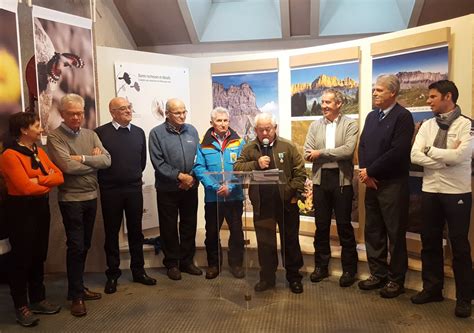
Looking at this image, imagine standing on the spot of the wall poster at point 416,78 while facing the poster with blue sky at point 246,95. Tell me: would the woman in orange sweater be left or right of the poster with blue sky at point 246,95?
left

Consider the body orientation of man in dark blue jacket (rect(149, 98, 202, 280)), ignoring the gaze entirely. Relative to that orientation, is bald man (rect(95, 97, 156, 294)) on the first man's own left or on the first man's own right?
on the first man's own right

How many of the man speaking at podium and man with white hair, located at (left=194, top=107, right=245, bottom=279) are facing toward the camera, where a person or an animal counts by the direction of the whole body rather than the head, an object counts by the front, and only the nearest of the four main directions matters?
2

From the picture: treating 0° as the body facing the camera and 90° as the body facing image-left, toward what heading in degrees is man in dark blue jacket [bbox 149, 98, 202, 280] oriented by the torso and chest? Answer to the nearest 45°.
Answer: approximately 315°

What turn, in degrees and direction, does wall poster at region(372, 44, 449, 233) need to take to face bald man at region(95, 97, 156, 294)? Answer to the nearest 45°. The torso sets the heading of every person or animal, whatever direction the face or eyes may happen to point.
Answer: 0° — it already faces them

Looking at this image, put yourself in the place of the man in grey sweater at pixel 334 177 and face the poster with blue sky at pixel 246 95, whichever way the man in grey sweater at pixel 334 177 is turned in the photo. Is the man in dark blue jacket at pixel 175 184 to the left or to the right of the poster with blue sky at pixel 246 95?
left
